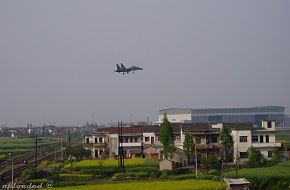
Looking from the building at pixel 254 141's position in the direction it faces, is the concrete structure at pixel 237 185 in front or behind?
in front

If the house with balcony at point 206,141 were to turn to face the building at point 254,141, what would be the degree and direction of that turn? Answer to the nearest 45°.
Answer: approximately 90° to its left

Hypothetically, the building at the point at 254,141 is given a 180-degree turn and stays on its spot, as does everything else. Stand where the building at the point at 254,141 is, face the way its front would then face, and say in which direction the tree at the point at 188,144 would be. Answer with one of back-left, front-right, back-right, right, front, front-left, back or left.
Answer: back-left

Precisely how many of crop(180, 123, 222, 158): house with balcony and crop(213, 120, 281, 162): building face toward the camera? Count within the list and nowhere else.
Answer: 2

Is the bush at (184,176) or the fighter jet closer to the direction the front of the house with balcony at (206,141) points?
the bush

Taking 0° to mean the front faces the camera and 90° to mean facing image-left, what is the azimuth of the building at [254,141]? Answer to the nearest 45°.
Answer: approximately 0°

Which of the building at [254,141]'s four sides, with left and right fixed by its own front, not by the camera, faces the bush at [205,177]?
front

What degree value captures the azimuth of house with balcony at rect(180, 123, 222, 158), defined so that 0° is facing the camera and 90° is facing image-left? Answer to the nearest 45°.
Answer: approximately 0°

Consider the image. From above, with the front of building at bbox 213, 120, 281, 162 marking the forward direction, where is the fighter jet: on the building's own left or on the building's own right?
on the building's own right

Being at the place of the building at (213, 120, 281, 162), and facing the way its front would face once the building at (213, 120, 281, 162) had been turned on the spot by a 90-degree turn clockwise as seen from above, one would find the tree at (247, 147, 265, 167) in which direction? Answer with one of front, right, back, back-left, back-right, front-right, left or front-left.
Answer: left
